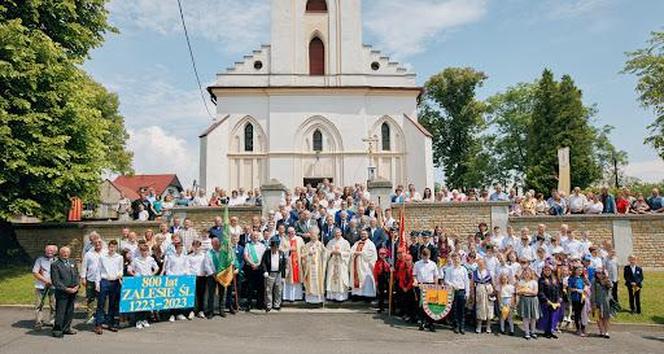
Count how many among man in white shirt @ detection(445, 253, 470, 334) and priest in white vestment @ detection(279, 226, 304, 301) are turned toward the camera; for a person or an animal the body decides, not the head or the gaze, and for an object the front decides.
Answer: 2

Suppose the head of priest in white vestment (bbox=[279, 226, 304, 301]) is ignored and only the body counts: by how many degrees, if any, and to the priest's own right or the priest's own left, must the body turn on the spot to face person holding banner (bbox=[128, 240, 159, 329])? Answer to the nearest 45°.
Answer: approximately 45° to the priest's own right

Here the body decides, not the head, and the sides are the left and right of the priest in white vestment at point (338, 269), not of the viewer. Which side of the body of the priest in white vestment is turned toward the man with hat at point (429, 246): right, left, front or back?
left

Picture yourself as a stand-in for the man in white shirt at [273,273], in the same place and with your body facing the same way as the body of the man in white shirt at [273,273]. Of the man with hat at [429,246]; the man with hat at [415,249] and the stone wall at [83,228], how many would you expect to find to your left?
2

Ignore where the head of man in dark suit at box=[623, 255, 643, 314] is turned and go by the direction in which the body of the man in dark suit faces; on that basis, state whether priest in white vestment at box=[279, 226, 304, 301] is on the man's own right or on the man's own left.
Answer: on the man's own right
